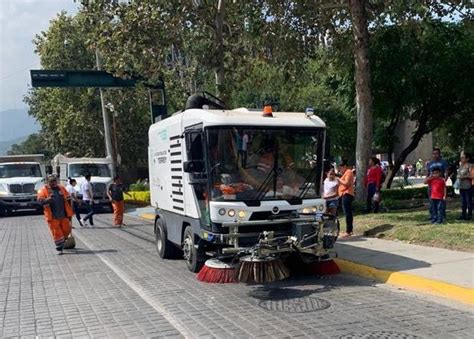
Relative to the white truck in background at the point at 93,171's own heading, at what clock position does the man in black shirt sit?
The man in black shirt is roughly at 12 o'clock from the white truck in background.

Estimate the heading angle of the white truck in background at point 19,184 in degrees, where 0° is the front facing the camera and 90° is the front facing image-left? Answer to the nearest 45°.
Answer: approximately 0°

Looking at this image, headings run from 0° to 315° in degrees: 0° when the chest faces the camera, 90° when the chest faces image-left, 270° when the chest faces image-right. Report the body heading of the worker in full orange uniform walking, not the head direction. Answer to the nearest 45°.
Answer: approximately 0°

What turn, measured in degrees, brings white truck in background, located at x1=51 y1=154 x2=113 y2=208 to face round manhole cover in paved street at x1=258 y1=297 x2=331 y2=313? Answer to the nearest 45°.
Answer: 0° — it already faces it

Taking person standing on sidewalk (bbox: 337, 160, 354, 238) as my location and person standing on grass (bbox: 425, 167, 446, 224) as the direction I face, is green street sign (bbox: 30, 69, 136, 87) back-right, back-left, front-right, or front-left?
back-left

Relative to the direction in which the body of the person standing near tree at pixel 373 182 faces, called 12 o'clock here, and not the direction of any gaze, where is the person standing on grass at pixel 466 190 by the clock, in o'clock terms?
the person standing on grass at pixel 466 190 is roughly at 7 o'clock from the person standing near tree at pixel 373 182.

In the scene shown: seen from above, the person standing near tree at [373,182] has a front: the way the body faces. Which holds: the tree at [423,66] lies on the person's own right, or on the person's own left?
on the person's own right

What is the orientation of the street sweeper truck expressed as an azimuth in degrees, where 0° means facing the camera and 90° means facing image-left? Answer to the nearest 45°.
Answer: approximately 315°
